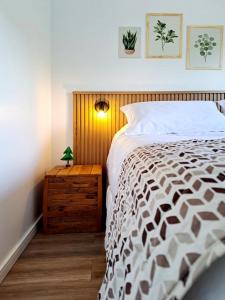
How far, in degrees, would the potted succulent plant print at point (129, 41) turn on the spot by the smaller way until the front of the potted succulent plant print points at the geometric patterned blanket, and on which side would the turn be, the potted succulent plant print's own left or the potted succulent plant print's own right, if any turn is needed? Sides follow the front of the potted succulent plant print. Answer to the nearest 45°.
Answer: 0° — it already faces it

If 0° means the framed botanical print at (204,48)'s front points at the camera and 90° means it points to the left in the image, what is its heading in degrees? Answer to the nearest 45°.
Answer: approximately 0°

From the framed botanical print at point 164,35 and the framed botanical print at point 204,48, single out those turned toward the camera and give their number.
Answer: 2
